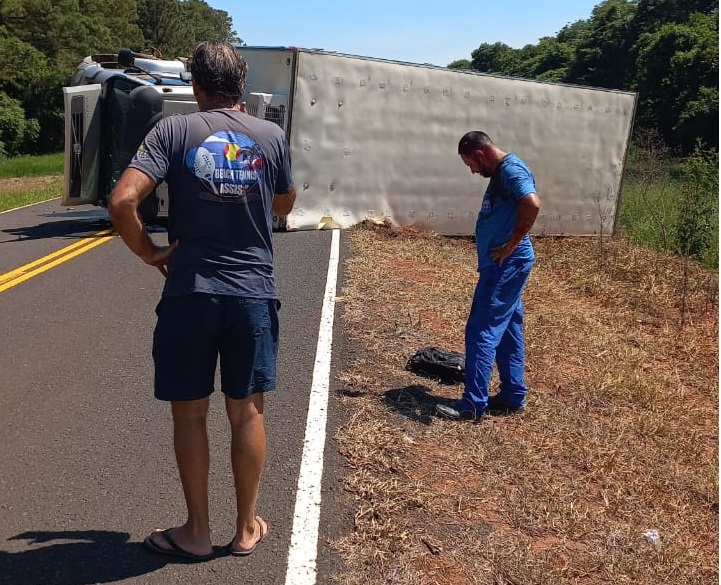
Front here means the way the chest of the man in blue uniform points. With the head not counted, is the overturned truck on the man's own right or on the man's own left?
on the man's own right

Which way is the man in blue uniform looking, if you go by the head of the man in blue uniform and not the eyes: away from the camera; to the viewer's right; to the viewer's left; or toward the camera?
to the viewer's left

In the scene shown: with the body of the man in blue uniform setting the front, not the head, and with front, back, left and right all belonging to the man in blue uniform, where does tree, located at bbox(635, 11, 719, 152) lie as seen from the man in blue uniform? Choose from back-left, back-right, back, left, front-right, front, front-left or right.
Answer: right

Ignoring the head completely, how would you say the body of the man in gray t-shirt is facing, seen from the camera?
away from the camera

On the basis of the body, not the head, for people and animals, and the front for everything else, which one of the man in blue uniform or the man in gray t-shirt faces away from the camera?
the man in gray t-shirt

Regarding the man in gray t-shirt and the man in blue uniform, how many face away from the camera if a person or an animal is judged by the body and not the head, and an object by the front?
1

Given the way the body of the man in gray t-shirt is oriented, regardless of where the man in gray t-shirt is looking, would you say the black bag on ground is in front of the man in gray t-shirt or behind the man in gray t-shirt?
in front

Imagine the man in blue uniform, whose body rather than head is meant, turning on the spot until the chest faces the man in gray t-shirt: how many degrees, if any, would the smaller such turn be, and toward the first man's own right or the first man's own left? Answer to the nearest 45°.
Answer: approximately 45° to the first man's own left

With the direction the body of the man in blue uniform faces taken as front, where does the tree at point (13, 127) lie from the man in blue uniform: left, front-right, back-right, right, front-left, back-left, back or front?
front-right

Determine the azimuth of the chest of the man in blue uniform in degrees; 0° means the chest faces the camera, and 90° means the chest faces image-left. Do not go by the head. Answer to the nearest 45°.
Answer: approximately 90°

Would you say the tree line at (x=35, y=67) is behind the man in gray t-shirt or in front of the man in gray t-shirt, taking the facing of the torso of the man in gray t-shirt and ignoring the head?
in front

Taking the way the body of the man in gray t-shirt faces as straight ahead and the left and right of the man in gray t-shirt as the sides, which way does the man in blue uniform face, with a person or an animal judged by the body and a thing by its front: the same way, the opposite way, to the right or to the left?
to the left
